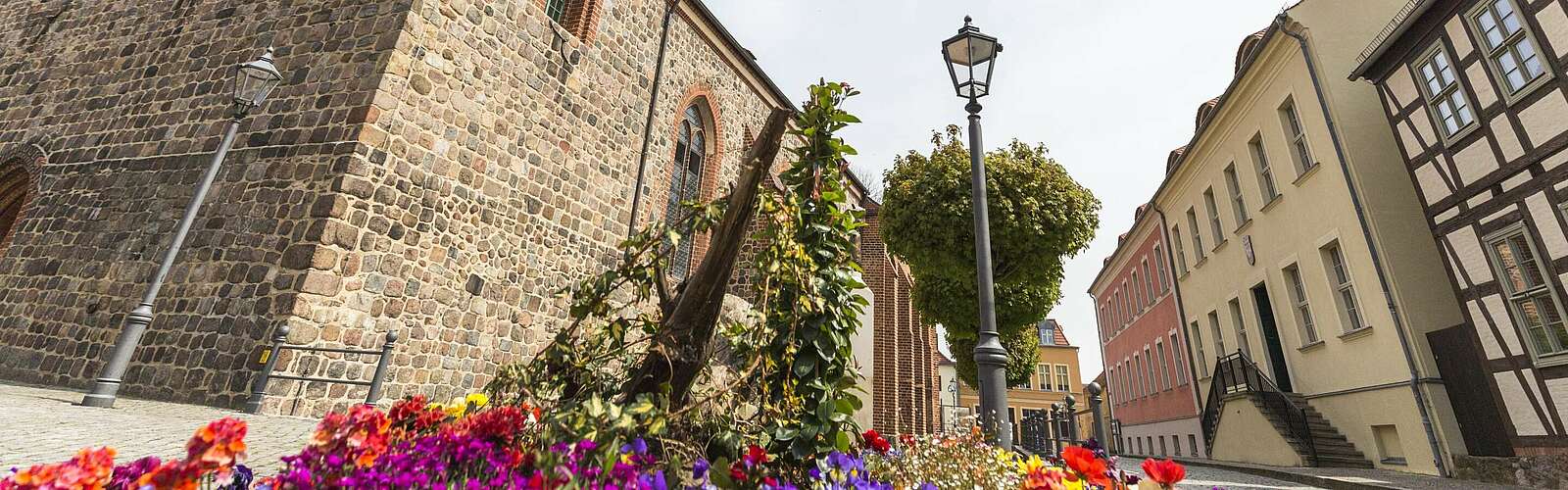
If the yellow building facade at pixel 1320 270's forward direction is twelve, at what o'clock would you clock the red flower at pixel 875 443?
The red flower is roughly at 11 o'clock from the yellow building facade.

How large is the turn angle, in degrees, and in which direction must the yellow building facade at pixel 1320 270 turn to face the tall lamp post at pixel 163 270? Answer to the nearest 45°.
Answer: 0° — it already faces it

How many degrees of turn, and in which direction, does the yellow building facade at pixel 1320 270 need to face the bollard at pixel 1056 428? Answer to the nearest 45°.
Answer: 0° — it already faces it

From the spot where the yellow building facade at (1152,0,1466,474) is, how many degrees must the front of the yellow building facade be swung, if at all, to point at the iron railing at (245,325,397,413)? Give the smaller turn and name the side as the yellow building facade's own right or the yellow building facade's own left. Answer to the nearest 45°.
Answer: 0° — it already faces it

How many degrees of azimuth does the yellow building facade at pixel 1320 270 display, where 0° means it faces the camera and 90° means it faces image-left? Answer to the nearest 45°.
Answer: approximately 45°

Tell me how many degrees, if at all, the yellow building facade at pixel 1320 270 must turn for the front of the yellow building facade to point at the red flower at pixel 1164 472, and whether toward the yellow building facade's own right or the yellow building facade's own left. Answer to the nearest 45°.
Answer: approximately 45° to the yellow building facade's own left
